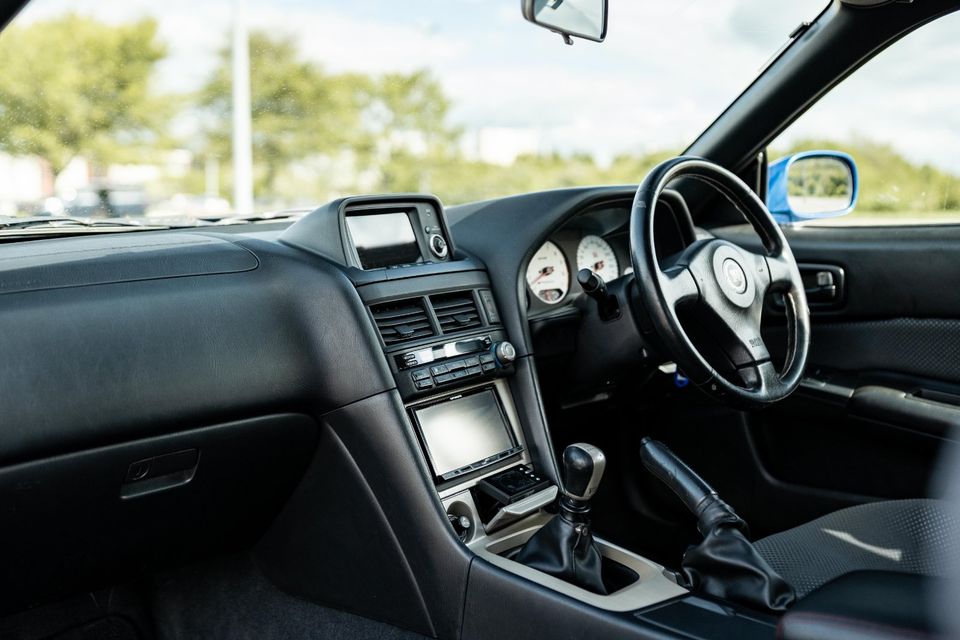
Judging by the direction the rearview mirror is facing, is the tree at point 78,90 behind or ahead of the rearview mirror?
behind

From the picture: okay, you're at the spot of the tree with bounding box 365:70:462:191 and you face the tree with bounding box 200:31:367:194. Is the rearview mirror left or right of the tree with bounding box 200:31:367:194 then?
left

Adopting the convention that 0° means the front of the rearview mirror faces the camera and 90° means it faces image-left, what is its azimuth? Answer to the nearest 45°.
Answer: approximately 315°

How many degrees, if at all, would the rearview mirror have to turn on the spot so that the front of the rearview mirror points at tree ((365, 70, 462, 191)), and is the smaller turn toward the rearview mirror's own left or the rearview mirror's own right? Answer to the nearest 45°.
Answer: approximately 135° to the rearview mirror's own left

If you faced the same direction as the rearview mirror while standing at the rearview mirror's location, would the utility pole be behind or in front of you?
behind

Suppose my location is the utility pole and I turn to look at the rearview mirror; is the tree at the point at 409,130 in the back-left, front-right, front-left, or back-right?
back-left
